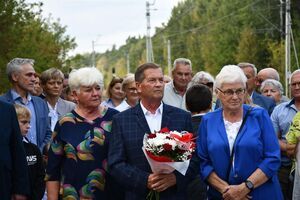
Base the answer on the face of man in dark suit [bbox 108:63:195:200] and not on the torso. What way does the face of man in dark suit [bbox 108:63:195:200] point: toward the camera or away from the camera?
toward the camera

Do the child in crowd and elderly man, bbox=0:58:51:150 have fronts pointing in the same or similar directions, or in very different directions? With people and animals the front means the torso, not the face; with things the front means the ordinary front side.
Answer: same or similar directions

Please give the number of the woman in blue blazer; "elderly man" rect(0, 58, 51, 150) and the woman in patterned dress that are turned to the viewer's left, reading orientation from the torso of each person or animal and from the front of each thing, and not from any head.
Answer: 0

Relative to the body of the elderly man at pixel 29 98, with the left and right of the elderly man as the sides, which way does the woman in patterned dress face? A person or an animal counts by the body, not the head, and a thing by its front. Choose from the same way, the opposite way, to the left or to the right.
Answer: the same way

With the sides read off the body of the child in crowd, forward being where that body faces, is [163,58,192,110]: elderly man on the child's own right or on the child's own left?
on the child's own left

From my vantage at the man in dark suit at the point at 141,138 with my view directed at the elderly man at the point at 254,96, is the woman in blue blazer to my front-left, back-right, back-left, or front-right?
front-right

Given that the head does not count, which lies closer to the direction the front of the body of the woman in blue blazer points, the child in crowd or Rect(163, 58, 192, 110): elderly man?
the child in crowd

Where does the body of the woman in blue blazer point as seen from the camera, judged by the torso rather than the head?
toward the camera

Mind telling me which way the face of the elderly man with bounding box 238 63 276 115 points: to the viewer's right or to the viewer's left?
to the viewer's left

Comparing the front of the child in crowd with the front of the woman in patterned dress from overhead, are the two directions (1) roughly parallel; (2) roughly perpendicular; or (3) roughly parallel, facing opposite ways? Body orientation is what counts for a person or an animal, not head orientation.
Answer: roughly parallel

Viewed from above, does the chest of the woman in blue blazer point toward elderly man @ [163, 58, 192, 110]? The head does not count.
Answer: no

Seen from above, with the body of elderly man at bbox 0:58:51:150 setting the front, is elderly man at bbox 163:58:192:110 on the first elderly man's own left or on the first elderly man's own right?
on the first elderly man's own left

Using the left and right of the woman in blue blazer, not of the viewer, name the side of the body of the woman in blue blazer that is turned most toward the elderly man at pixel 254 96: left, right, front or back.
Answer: back
